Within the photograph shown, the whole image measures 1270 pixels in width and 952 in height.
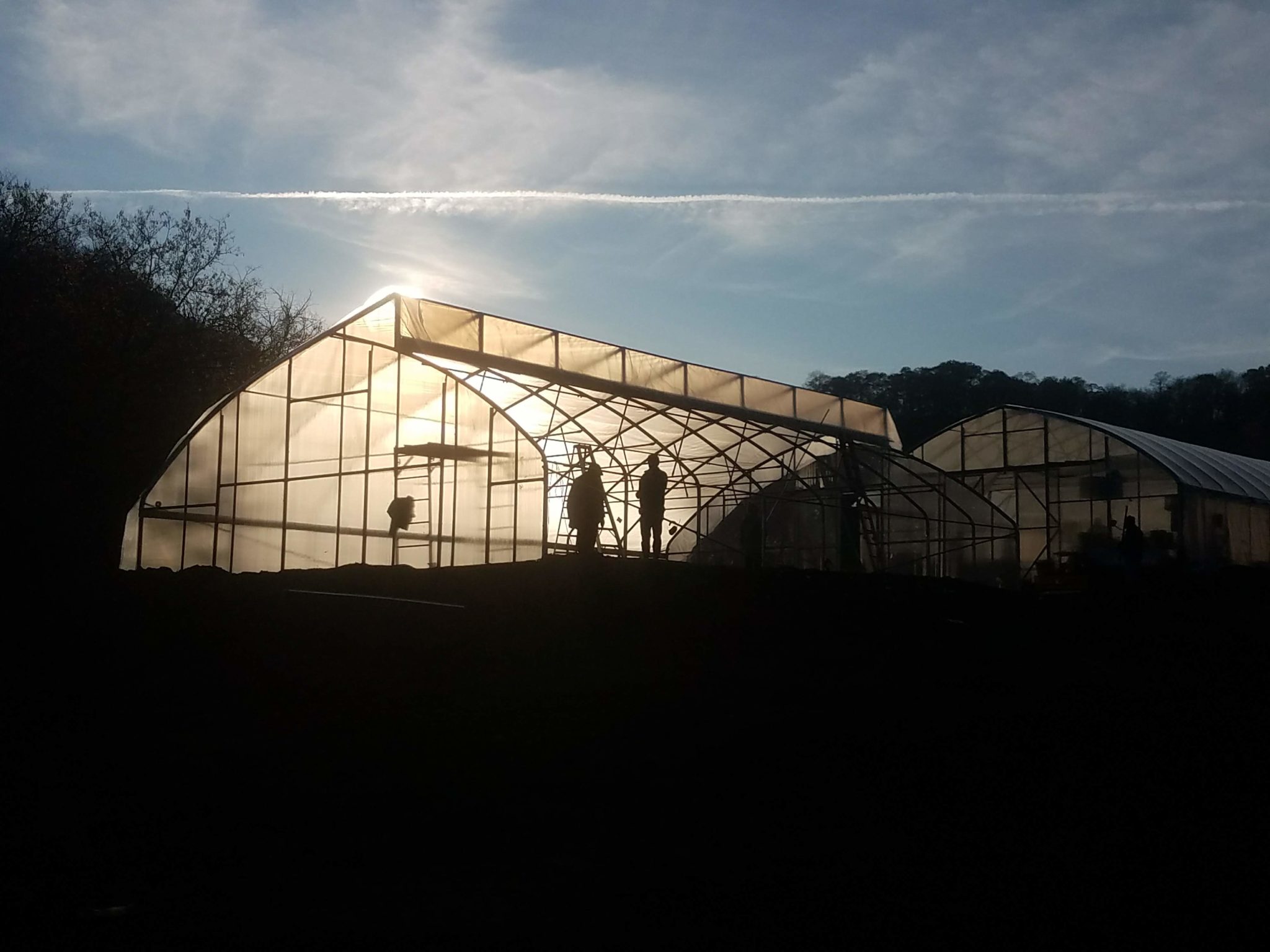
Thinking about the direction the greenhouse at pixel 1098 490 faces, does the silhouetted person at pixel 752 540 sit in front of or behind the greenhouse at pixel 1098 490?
in front

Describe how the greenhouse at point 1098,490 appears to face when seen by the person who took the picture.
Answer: facing the viewer and to the left of the viewer

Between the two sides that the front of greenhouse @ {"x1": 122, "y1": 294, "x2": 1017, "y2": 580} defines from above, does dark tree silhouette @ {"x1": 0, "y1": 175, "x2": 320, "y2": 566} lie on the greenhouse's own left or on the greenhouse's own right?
on the greenhouse's own right

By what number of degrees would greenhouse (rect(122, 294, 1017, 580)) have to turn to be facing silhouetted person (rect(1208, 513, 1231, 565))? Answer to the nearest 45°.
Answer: approximately 135° to its left

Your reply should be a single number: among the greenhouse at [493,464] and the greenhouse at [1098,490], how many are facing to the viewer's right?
0

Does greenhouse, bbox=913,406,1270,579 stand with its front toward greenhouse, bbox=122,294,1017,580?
yes

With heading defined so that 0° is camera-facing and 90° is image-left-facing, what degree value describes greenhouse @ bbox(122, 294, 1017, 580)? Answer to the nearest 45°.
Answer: approximately 45°

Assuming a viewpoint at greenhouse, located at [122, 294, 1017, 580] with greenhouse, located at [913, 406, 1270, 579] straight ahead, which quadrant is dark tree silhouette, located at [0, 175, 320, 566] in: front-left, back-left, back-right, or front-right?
back-left
